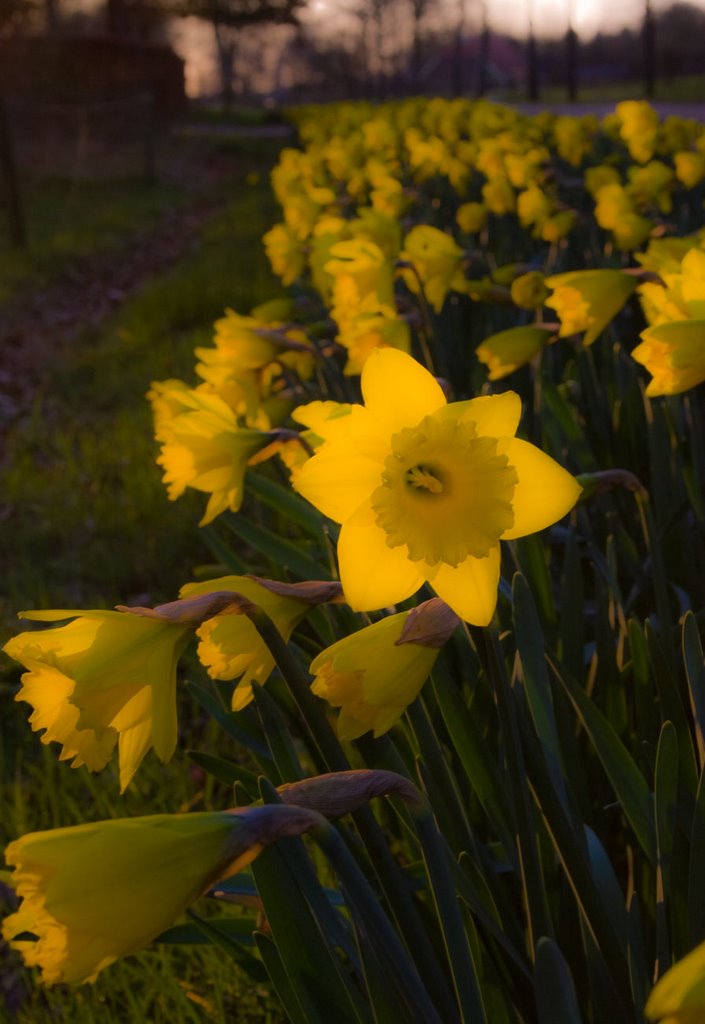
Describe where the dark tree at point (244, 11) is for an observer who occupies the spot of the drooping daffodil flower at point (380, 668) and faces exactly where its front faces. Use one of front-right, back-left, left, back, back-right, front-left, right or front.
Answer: right

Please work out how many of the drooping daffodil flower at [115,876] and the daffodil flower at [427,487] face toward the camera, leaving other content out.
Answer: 1

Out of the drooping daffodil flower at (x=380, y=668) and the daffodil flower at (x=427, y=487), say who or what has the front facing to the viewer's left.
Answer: the drooping daffodil flower

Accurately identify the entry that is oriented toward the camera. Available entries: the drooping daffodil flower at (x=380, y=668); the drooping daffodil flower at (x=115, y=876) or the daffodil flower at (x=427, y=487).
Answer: the daffodil flower

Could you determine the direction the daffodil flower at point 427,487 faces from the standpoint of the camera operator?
facing the viewer

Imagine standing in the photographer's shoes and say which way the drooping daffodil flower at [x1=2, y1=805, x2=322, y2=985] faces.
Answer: facing to the left of the viewer

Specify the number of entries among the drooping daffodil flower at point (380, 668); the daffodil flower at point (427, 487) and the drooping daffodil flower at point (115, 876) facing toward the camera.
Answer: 1

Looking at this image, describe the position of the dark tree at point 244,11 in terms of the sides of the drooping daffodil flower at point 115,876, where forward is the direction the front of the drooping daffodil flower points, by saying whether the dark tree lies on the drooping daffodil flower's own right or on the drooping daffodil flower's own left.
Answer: on the drooping daffodil flower's own right

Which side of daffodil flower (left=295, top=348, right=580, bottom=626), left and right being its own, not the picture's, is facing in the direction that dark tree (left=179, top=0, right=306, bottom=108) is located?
back

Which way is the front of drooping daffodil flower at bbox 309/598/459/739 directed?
to the viewer's left

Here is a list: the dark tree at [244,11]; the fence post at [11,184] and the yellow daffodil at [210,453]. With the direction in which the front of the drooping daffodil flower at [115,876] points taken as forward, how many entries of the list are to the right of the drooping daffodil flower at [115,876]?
3
